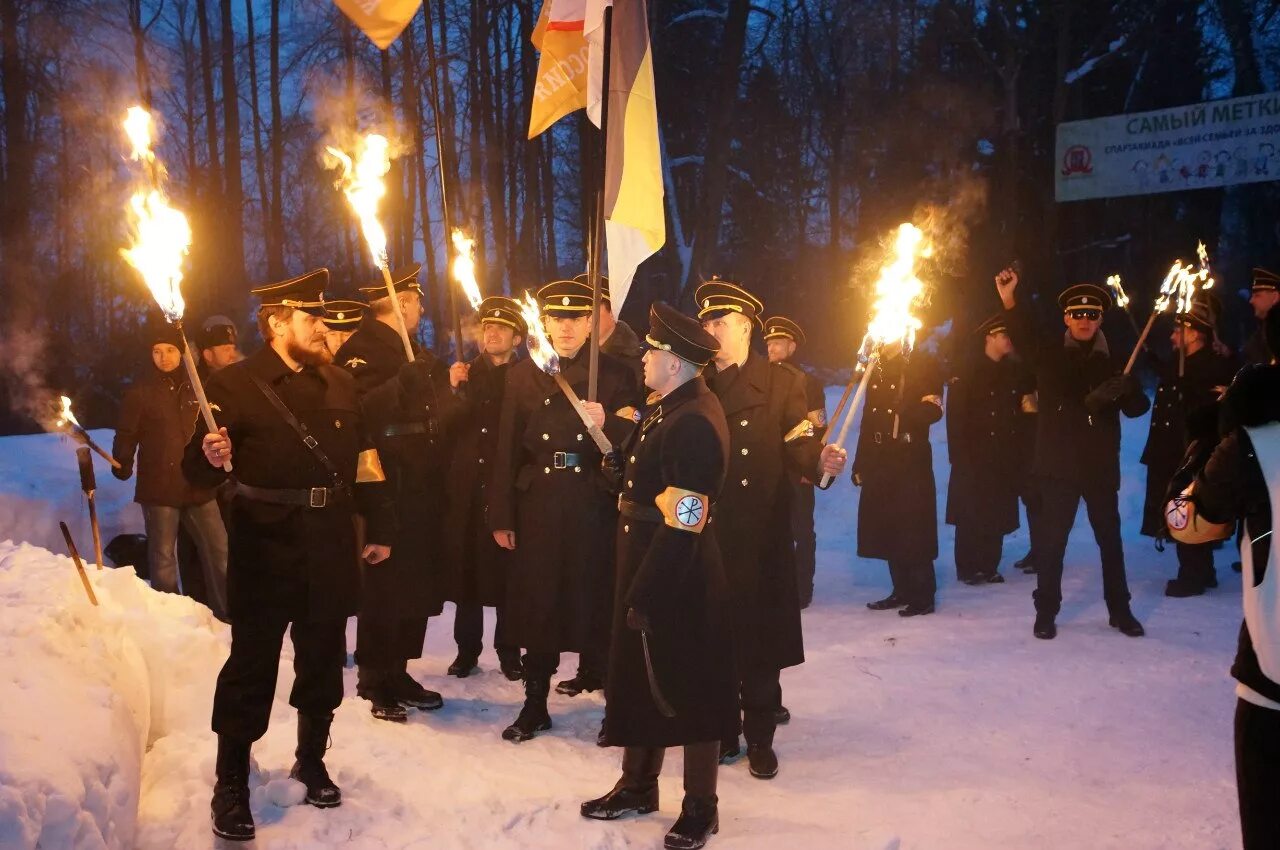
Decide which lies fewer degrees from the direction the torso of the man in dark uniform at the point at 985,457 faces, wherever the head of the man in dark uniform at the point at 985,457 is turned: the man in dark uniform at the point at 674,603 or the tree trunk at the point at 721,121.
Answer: the man in dark uniform

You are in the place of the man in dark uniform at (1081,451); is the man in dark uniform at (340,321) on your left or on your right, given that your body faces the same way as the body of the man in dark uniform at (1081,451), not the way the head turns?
on your right

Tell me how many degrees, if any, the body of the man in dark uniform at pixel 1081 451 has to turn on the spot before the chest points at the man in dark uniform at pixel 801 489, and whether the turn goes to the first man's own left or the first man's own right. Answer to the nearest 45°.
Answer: approximately 90° to the first man's own right

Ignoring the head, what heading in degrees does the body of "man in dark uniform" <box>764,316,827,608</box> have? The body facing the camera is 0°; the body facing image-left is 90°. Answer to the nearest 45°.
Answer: approximately 45°

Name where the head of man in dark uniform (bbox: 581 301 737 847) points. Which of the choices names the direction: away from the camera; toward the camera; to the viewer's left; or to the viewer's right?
to the viewer's left

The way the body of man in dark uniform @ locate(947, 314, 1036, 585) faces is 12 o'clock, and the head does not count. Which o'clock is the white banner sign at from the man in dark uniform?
The white banner sign is roughly at 8 o'clock from the man in dark uniform.

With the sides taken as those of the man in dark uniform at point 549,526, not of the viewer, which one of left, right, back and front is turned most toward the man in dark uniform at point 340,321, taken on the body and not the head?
right

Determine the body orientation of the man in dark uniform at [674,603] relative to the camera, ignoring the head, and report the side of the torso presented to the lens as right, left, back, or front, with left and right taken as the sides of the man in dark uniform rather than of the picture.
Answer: left
